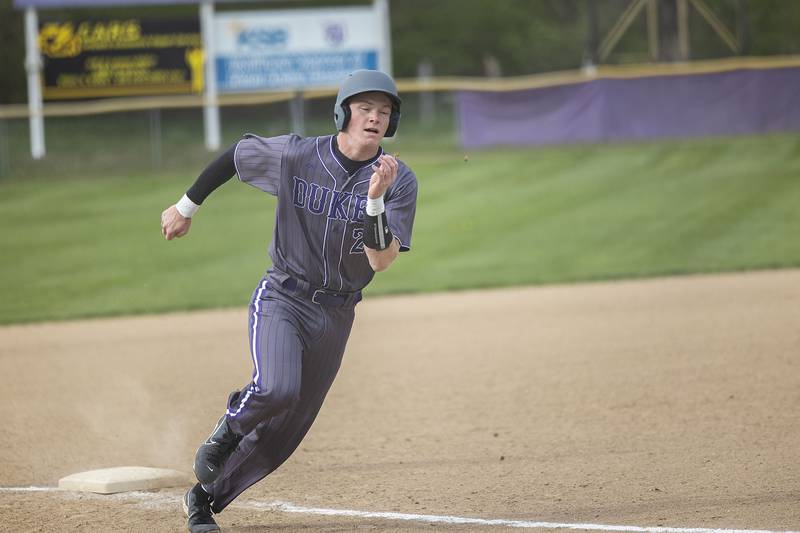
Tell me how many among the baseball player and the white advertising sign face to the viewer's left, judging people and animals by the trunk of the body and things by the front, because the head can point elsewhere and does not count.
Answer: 0

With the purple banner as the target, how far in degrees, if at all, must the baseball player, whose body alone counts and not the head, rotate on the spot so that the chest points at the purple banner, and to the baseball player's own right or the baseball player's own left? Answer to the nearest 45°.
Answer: approximately 135° to the baseball player's own left

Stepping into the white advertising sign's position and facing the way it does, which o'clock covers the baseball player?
The baseball player is roughly at 12 o'clock from the white advertising sign.

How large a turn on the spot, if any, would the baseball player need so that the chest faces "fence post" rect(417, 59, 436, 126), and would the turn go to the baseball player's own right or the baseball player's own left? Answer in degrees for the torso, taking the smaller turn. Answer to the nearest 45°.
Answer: approximately 135° to the baseball player's own left

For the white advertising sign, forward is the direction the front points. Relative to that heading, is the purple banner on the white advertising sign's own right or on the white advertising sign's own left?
on the white advertising sign's own left

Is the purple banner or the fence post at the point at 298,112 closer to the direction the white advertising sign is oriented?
the fence post

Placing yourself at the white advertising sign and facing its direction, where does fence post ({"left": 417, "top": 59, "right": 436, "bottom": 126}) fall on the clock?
The fence post is roughly at 9 o'clock from the white advertising sign.

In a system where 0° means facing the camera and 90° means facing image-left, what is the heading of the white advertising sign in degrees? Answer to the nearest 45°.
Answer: approximately 0°

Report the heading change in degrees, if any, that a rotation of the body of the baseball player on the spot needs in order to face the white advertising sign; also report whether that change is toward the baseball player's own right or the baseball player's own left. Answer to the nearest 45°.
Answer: approximately 135° to the baseball player's own left

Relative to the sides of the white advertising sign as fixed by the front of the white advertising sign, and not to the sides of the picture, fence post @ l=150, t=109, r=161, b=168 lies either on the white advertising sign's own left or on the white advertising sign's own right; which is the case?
on the white advertising sign's own right
